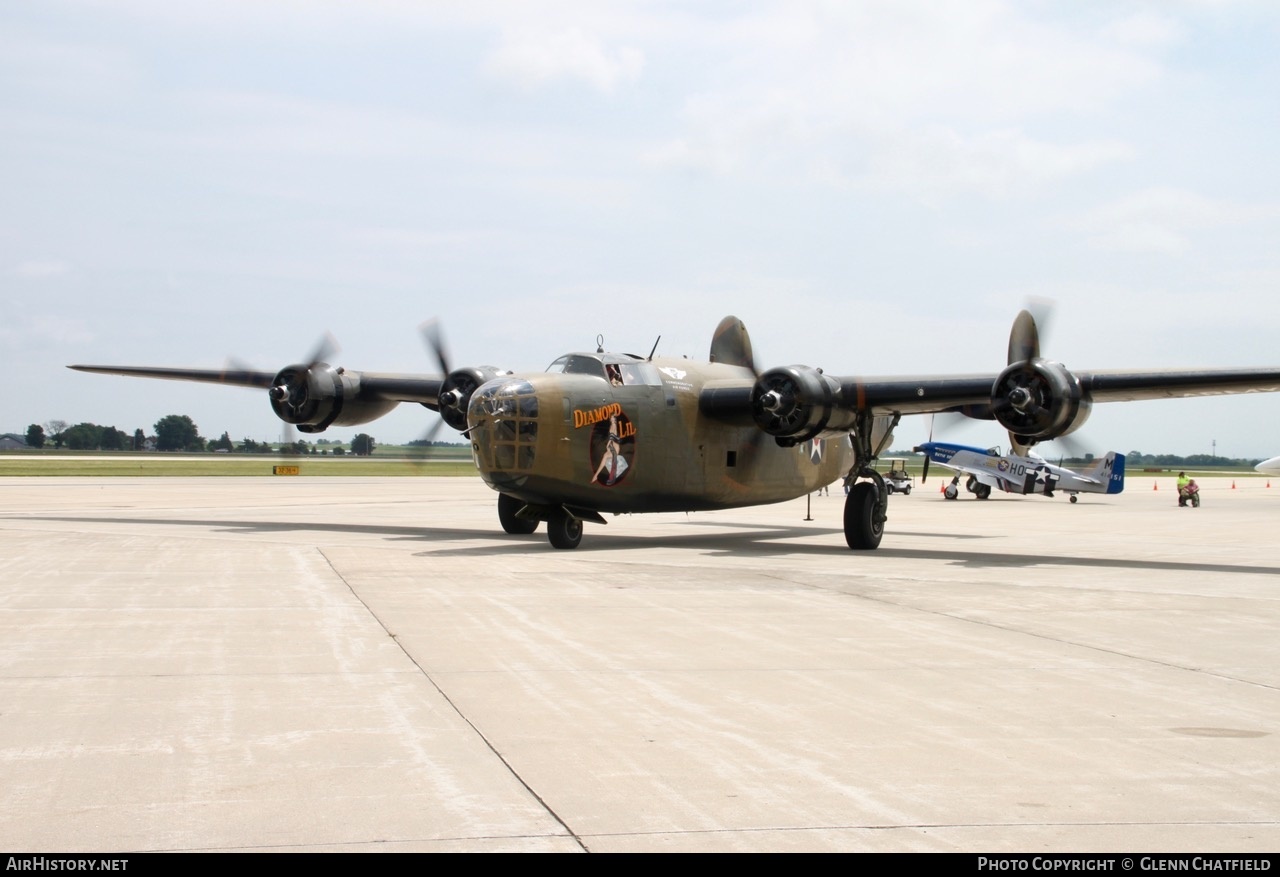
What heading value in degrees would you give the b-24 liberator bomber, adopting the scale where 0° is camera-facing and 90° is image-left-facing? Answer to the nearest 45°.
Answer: approximately 45°
